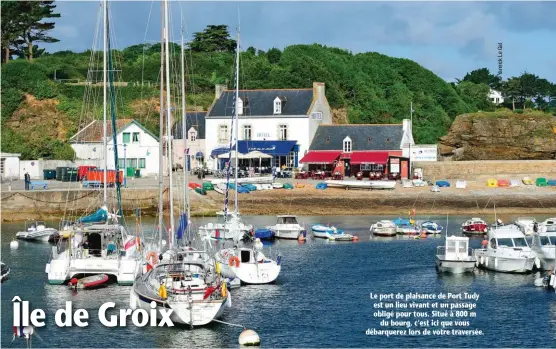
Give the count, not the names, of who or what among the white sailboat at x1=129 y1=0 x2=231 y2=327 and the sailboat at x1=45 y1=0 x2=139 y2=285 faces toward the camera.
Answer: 0

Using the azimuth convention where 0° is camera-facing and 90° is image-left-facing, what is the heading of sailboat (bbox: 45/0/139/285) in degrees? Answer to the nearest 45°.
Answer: approximately 180°

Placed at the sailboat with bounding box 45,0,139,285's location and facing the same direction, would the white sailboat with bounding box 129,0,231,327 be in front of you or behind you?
behind

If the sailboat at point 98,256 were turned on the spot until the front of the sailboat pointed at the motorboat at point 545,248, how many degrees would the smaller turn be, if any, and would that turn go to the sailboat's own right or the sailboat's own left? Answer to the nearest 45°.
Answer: approximately 90° to the sailboat's own right

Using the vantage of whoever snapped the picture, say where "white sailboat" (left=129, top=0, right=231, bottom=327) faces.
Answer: facing away from the viewer and to the left of the viewer

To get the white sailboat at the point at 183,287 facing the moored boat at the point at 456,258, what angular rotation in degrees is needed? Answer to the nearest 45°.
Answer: approximately 90° to its right
